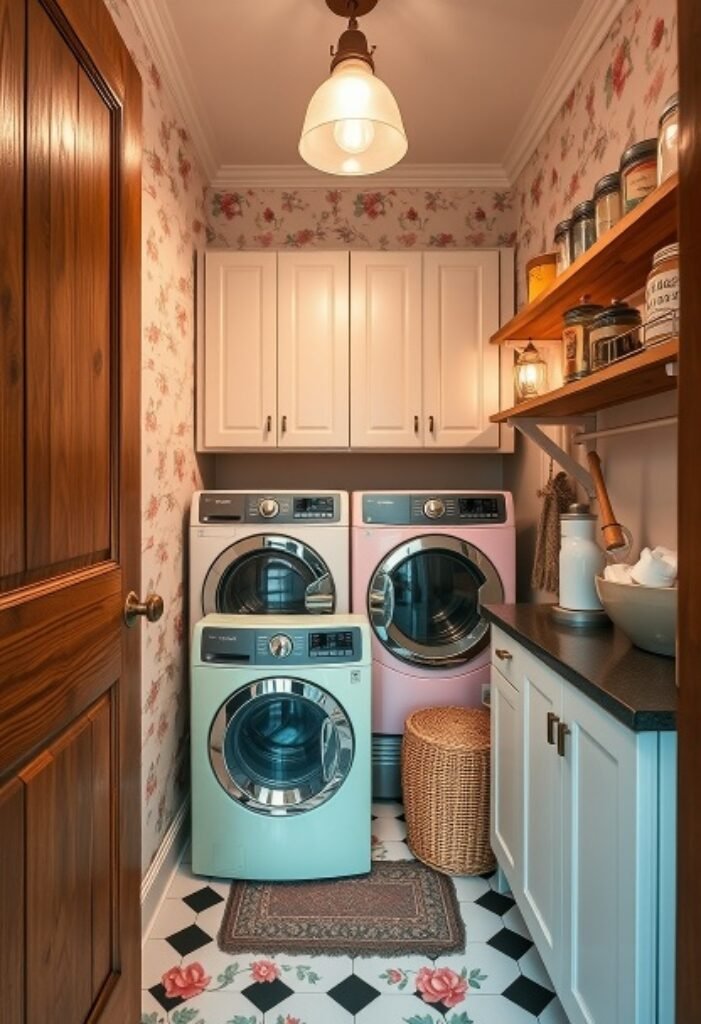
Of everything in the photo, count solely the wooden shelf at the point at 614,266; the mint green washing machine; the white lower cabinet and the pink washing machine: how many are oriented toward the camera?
2

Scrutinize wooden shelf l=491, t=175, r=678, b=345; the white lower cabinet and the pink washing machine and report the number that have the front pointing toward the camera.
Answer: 1

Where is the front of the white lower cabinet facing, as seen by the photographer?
facing to the left of the viewer

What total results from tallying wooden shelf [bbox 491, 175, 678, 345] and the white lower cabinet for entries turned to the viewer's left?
2

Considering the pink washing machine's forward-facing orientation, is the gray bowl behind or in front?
in front

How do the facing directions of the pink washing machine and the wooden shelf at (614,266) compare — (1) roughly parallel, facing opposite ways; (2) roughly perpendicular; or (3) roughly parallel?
roughly perpendicular

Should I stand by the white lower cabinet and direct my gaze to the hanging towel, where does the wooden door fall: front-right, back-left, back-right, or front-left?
back-left

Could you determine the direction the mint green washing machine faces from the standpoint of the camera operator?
facing the viewer

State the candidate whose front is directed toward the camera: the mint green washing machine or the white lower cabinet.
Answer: the mint green washing machine

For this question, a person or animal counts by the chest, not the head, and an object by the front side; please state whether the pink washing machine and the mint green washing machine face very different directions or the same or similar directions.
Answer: same or similar directions

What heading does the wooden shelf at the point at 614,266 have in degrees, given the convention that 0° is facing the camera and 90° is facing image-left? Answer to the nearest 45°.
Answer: approximately 90°

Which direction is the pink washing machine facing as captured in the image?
toward the camera
